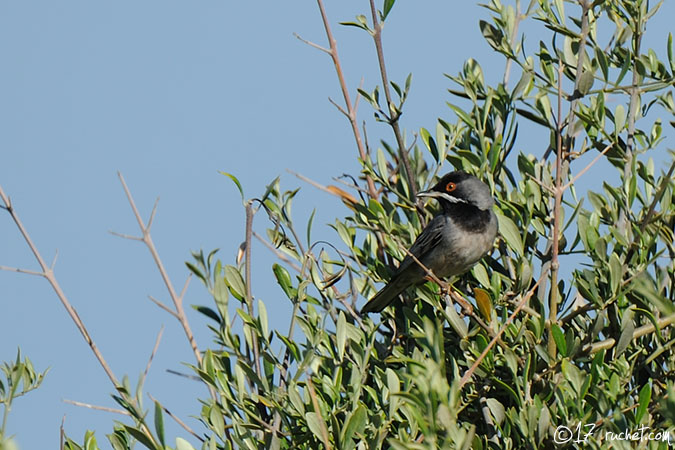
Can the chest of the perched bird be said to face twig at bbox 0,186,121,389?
no

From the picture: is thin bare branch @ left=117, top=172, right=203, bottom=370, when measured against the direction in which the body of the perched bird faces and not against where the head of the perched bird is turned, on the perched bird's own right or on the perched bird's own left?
on the perched bird's own right

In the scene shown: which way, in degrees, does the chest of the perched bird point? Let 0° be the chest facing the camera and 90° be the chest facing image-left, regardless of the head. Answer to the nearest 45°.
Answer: approximately 315°
